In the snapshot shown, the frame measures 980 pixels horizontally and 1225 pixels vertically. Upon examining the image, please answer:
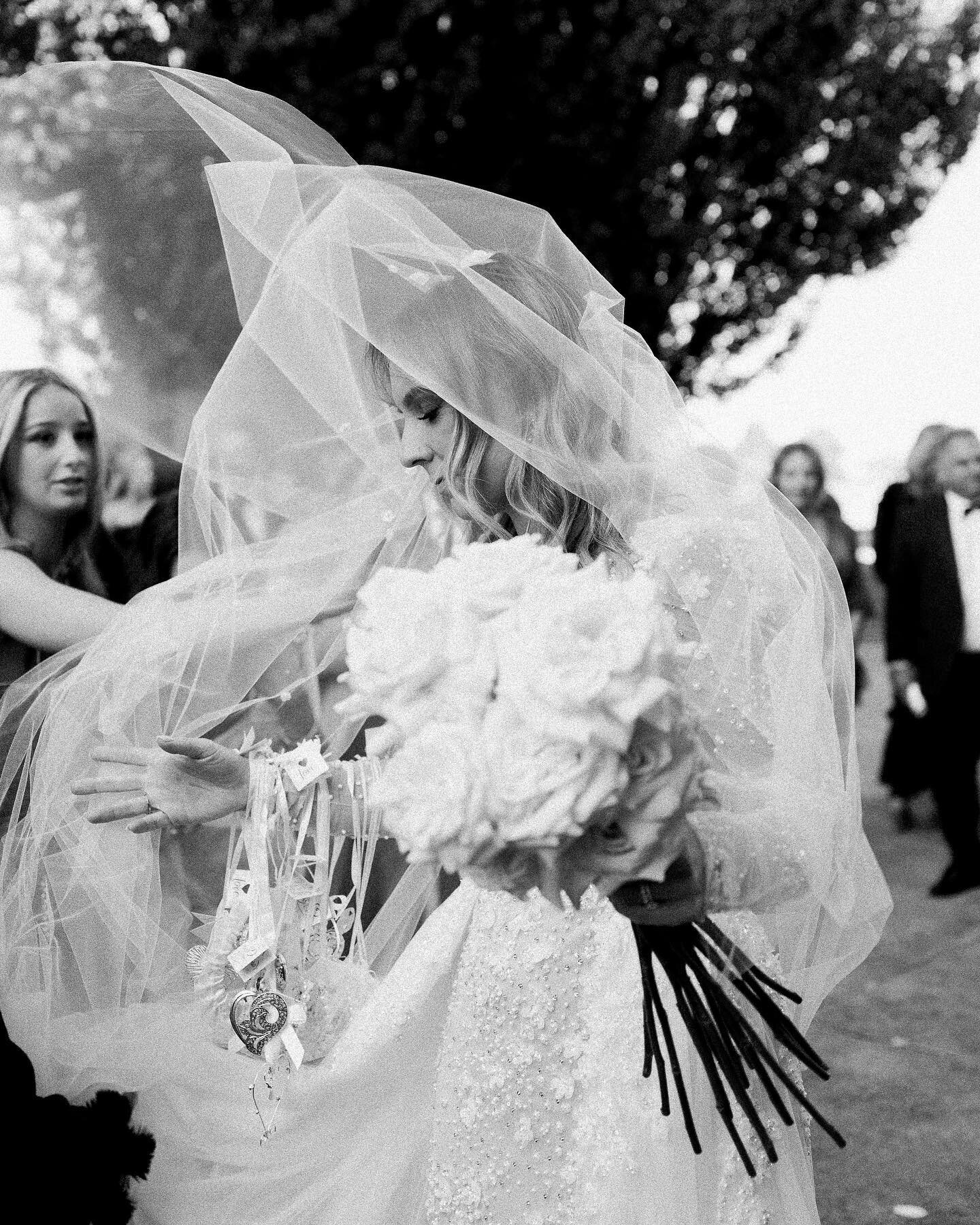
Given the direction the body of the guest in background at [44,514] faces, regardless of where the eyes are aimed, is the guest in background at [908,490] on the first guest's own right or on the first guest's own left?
on the first guest's own left

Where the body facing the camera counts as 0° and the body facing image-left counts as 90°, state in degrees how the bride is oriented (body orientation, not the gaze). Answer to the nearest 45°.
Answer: approximately 45°

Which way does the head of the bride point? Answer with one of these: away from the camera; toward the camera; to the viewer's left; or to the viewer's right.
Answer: to the viewer's left

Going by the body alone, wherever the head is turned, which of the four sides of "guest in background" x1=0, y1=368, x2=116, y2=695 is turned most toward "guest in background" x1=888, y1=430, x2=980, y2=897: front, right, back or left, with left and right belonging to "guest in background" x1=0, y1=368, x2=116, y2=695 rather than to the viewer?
left

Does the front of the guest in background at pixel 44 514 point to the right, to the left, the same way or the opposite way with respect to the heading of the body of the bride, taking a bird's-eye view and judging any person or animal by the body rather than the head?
to the left

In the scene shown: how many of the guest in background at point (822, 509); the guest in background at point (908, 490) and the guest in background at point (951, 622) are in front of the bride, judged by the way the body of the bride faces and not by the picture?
0

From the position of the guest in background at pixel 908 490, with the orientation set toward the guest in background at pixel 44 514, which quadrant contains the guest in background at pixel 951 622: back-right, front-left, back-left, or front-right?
front-left

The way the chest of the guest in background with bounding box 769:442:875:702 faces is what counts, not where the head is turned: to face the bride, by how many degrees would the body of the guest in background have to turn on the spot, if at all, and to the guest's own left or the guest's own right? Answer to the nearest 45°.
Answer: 0° — they already face them

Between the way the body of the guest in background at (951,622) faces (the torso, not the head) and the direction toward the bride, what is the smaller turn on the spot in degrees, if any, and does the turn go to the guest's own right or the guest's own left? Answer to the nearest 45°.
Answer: approximately 45° to the guest's own right

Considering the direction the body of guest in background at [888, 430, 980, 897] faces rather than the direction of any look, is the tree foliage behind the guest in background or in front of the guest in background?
behind

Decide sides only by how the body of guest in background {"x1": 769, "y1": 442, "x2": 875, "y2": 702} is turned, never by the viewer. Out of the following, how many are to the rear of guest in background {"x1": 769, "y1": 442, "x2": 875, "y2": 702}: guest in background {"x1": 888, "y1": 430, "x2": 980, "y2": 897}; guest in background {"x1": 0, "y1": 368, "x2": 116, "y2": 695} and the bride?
0

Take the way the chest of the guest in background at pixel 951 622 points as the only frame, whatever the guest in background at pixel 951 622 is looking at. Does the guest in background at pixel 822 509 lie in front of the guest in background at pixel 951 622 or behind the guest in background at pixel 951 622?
behind

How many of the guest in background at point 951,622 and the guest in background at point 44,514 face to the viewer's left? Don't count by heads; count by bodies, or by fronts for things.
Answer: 0

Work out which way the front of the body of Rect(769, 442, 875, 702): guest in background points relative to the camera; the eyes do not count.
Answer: toward the camera

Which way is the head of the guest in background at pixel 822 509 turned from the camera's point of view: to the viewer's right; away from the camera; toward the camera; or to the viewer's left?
toward the camera

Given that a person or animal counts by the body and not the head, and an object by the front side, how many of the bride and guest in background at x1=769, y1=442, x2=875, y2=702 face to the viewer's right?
0

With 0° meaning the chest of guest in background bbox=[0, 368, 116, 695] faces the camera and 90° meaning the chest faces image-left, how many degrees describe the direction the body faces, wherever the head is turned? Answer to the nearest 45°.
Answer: approximately 315°
